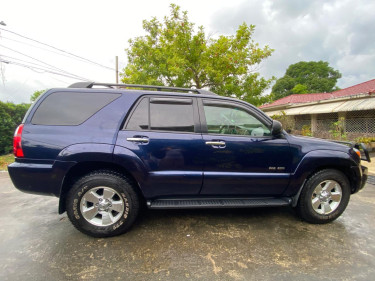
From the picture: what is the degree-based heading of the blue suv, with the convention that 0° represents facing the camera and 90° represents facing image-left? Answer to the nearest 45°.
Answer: approximately 270°

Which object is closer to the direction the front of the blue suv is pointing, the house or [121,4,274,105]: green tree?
the house

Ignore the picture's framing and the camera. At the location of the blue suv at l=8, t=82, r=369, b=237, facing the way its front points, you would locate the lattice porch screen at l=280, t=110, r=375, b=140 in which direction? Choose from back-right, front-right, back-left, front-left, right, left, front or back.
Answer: front-left

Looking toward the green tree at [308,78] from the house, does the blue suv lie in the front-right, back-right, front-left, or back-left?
back-left

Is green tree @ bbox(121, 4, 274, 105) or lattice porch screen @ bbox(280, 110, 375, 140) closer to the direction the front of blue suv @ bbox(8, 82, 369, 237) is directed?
the lattice porch screen

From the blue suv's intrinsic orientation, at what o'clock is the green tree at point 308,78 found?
The green tree is roughly at 10 o'clock from the blue suv.

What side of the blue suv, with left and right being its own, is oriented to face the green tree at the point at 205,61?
left
